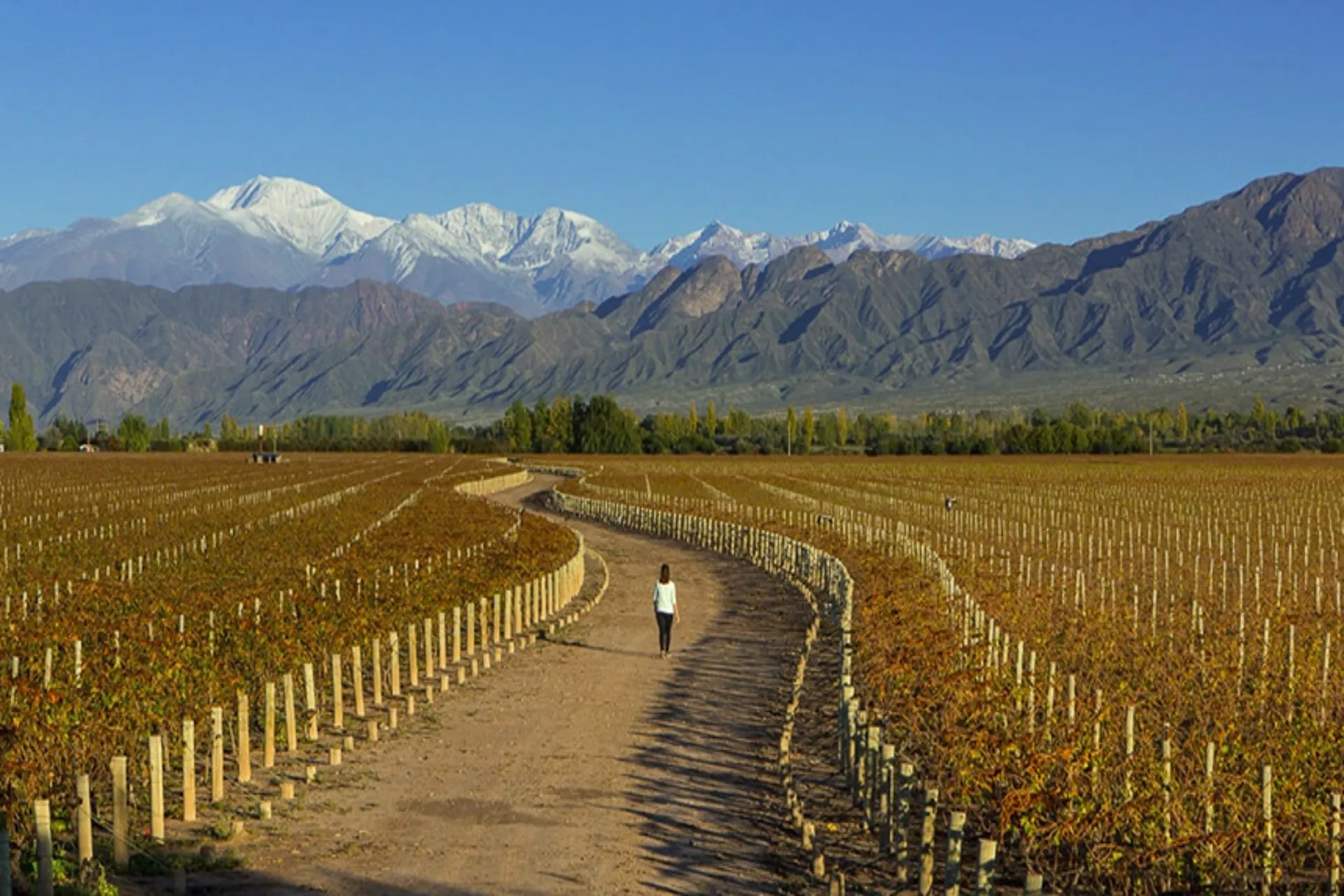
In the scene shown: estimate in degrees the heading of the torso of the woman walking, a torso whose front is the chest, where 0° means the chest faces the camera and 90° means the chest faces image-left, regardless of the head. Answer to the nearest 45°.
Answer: approximately 180°

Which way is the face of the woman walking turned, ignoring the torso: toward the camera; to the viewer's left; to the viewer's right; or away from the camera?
away from the camera
